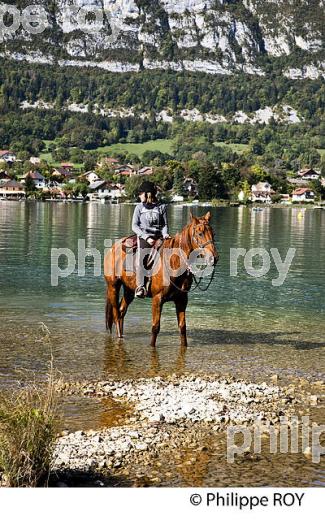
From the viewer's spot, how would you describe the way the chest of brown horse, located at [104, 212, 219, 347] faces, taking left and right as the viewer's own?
facing the viewer and to the right of the viewer

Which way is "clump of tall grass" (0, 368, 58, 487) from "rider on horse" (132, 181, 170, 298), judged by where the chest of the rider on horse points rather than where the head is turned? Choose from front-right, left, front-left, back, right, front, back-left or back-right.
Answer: front-right

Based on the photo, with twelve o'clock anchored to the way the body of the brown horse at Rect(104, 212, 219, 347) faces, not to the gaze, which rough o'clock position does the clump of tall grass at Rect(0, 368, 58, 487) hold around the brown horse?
The clump of tall grass is roughly at 2 o'clock from the brown horse.
